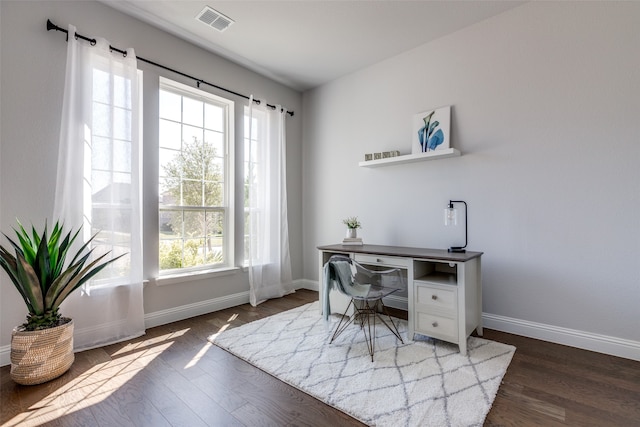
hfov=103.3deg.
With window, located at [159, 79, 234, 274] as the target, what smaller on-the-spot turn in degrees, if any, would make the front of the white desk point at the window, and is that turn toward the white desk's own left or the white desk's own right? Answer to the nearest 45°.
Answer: approximately 45° to the white desk's own right

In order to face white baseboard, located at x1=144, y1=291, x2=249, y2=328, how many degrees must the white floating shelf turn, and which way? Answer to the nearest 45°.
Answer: approximately 45° to its right

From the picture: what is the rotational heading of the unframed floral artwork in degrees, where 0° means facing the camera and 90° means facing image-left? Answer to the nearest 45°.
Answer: approximately 45°

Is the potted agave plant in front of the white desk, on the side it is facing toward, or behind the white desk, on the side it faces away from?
in front

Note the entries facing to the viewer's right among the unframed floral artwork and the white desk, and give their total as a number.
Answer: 0

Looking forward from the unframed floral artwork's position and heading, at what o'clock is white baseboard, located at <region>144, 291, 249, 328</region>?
The white baseboard is roughly at 1 o'clock from the unframed floral artwork.

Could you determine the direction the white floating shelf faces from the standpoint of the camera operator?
facing the viewer and to the left of the viewer

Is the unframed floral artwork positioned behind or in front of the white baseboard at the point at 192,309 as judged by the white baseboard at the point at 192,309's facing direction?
in front

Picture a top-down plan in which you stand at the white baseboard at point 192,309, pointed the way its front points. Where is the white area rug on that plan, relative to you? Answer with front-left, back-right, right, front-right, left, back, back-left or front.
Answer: front

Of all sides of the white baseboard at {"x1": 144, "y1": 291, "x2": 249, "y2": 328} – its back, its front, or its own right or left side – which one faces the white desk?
front

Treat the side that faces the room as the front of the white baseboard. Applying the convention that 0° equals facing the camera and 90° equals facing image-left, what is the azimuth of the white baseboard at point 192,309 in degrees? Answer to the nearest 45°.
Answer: approximately 315°

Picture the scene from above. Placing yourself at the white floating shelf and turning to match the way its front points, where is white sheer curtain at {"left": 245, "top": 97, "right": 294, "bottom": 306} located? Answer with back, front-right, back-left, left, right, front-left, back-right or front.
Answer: front-right

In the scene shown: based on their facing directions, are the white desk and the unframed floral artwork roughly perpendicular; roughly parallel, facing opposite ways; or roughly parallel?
roughly parallel
